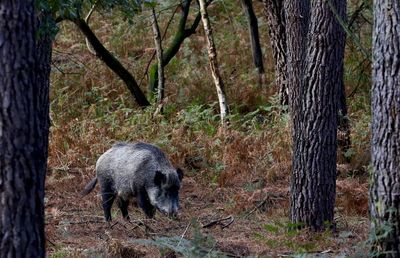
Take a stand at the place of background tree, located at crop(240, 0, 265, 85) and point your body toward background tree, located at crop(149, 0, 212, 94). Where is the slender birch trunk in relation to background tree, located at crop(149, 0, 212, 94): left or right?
left

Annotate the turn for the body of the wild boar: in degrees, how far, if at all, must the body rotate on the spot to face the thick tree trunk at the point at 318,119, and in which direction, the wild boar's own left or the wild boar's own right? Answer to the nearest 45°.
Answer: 0° — it already faces it

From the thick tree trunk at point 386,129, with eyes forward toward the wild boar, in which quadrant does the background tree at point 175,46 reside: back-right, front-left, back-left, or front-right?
front-right

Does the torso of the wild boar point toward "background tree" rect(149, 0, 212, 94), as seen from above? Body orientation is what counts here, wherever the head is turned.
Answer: no

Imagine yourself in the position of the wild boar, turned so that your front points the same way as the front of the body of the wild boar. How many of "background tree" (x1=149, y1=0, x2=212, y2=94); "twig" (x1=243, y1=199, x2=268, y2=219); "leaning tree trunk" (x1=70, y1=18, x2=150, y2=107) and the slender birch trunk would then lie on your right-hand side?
0

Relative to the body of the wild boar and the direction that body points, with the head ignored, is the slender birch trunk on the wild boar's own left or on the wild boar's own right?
on the wild boar's own left

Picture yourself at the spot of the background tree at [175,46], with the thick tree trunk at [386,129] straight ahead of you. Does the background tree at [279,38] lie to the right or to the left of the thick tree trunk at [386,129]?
left

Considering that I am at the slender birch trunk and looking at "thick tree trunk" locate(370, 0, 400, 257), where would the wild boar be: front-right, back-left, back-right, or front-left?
front-right

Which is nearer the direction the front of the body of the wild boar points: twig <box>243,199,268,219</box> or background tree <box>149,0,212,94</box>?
the twig

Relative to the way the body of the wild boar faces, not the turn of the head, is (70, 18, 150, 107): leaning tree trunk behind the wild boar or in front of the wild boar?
behind

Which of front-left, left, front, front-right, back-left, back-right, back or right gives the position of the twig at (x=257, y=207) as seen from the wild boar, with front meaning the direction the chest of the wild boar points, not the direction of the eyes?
front-left

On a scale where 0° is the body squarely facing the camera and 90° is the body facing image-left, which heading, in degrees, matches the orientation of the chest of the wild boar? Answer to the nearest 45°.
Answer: approximately 315°

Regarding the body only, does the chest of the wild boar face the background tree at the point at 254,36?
no

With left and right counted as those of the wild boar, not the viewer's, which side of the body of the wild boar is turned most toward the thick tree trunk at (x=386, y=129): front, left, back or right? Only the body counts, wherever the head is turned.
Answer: front

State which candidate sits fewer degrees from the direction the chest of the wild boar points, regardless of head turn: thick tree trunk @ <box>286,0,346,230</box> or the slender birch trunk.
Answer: the thick tree trunk

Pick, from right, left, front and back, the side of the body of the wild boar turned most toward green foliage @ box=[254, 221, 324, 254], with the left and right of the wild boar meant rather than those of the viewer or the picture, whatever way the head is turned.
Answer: front
